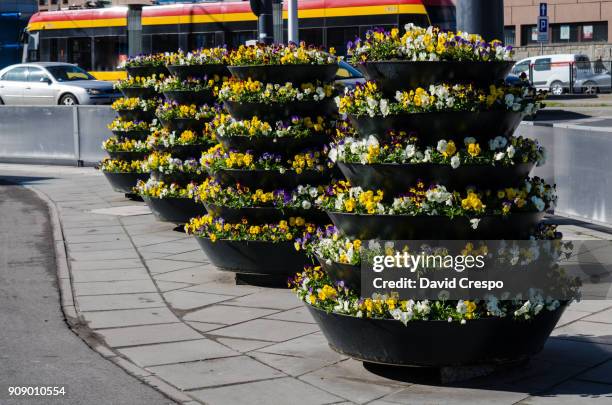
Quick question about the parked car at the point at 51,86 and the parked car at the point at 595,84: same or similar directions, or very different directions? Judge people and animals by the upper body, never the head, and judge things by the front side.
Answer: very different directions

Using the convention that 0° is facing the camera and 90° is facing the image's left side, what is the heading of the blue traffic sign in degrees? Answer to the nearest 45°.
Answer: approximately 0°

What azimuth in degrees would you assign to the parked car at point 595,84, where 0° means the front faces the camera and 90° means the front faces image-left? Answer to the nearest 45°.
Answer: approximately 90°

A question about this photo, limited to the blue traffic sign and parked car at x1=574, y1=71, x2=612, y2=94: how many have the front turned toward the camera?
1

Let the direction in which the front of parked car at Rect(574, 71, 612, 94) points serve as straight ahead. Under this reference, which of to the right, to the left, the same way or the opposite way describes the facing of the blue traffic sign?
to the left
